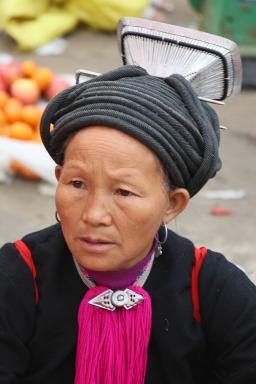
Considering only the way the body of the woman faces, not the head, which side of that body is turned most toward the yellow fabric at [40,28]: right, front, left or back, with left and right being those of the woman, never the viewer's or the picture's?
back

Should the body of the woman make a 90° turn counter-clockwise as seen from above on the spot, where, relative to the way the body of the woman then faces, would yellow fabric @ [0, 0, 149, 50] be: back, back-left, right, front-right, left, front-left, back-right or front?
left

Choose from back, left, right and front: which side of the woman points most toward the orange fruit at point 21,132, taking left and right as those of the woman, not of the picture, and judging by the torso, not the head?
back

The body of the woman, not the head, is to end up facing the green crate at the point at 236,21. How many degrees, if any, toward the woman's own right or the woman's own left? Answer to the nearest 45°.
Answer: approximately 180°

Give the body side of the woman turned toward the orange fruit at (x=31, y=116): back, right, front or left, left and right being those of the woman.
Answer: back

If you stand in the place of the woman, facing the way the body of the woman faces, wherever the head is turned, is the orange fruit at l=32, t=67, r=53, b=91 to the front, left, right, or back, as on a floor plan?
back

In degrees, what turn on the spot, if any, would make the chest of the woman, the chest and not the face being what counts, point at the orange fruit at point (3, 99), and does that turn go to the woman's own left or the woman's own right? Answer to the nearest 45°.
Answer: approximately 180°

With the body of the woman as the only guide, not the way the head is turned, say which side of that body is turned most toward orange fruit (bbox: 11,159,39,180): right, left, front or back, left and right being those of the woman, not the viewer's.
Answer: back

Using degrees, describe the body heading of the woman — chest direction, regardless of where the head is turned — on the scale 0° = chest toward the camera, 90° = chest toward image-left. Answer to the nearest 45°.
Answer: approximately 0°

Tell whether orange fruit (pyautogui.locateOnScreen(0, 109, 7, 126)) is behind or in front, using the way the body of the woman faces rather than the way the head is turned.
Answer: behind

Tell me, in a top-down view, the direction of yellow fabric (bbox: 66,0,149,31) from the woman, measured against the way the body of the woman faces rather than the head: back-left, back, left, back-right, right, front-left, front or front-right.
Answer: back
